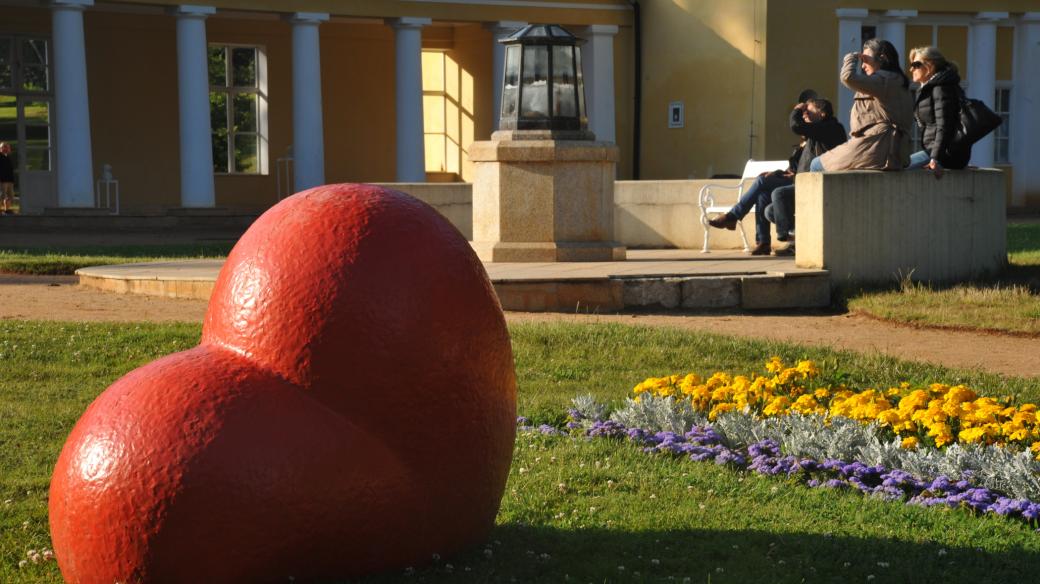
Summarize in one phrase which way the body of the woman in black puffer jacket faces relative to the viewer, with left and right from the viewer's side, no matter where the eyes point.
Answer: facing to the left of the viewer

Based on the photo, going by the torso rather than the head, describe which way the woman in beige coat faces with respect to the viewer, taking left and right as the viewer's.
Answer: facing to the left of the viewer

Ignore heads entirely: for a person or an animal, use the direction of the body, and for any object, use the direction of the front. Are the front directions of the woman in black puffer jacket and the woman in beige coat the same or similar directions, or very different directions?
same or similar directions

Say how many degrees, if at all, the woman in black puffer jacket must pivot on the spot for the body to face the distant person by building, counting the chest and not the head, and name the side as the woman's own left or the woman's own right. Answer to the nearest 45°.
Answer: approximately 45° to the woman's own right

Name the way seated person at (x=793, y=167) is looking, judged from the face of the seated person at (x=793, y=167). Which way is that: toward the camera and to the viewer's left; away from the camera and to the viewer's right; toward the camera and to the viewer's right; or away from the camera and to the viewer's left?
toward the camera and to the viewer's left

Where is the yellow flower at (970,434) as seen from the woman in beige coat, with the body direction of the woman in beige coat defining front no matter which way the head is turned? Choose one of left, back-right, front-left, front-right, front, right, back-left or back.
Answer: left

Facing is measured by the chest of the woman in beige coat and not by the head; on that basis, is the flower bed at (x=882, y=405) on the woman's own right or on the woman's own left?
on the woman's own left

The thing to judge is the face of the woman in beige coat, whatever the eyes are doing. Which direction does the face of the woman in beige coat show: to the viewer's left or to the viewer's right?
to the viewer's left
